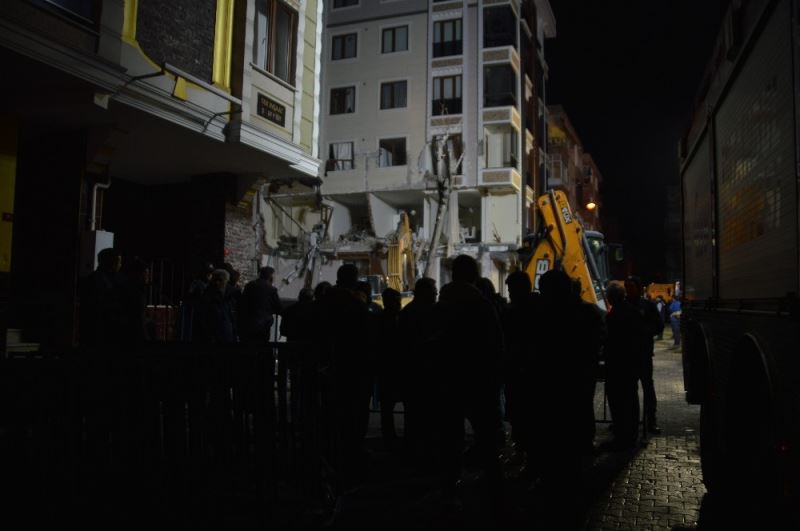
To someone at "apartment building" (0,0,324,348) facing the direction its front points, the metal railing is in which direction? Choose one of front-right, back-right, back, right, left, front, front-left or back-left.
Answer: front-right

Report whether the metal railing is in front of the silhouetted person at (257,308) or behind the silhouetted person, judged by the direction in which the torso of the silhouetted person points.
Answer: behind

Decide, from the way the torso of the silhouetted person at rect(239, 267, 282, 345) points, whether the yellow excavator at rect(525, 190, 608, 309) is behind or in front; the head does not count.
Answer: in front

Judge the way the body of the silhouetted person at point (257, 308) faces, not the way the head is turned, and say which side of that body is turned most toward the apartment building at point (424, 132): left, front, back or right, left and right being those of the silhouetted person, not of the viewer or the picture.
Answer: front

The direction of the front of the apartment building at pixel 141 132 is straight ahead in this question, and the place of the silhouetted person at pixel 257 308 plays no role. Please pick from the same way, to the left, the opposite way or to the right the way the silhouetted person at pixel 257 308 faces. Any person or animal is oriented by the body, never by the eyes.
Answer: to the left

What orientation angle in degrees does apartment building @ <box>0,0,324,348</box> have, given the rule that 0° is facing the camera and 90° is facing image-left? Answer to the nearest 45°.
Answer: approximately 315°

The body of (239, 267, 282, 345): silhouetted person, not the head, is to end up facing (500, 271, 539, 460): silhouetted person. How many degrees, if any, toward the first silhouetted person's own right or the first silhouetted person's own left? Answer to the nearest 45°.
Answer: approximately 90° to the first silhouetted person's own right

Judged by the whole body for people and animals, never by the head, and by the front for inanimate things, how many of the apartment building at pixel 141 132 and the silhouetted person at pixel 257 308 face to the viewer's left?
0

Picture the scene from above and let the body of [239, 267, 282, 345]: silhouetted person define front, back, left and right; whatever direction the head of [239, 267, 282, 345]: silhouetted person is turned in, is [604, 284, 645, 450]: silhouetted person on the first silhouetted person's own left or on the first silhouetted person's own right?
on the first silhouetted person's own right

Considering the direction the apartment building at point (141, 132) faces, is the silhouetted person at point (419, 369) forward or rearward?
forward

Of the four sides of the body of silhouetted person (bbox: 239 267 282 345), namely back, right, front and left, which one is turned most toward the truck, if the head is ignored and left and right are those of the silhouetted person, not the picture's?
right

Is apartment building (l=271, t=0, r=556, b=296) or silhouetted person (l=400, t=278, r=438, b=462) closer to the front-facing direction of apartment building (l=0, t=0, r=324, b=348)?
the silhouetted person
